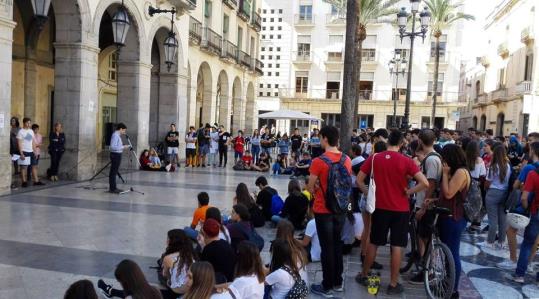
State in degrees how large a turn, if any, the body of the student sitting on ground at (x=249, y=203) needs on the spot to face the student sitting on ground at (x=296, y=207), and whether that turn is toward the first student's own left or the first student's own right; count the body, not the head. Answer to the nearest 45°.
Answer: approximately 135° to the first student's own right

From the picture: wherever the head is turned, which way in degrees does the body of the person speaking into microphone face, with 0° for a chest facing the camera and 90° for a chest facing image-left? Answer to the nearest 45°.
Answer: approximately 270°

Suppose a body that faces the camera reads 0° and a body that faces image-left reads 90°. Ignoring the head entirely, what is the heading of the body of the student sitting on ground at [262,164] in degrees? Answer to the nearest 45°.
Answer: approximately 45°

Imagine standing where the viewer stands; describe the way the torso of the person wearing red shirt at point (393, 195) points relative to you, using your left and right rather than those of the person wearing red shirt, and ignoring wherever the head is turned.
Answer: facing away from the viewer

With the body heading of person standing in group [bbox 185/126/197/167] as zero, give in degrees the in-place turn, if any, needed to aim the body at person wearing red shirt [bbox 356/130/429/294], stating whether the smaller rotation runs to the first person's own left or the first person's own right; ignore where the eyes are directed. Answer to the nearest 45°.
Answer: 0° — they already face them

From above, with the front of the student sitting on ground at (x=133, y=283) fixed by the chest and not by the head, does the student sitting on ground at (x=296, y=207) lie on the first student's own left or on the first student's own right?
on the first student's own right

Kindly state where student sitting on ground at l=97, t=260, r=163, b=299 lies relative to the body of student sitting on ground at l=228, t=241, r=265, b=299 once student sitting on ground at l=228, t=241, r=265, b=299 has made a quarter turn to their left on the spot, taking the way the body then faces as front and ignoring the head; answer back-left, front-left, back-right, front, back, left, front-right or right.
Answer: front

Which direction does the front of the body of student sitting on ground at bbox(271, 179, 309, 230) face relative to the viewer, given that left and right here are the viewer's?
facing away from the viewer and to the left of the viewer

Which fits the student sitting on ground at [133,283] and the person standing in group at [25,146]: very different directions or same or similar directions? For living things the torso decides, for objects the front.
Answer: very different directions

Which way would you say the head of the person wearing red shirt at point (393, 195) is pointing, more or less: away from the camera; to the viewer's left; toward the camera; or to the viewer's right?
away from the camera

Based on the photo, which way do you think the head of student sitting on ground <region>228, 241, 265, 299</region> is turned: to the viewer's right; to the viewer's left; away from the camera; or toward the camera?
away from the camera

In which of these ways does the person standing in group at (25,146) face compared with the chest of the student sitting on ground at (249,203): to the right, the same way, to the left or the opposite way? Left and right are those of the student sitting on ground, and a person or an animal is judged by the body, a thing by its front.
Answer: the opposite way

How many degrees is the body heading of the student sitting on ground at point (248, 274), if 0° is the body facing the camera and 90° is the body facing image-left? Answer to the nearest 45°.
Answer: approximately 135°

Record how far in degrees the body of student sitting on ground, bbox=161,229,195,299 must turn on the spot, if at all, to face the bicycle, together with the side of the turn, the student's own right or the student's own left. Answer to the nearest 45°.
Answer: approximately 135° to the student's own right

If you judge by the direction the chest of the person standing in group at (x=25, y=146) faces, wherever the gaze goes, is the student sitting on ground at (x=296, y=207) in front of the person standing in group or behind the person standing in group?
in front

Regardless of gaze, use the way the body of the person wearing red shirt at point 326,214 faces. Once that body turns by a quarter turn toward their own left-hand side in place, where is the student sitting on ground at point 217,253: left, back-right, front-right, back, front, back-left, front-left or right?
front

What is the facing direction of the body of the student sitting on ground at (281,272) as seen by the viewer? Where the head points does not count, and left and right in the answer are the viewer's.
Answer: facing away from the viewer and to the left of the viewer

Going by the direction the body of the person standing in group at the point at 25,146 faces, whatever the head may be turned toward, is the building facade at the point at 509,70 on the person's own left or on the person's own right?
on the person's own left
